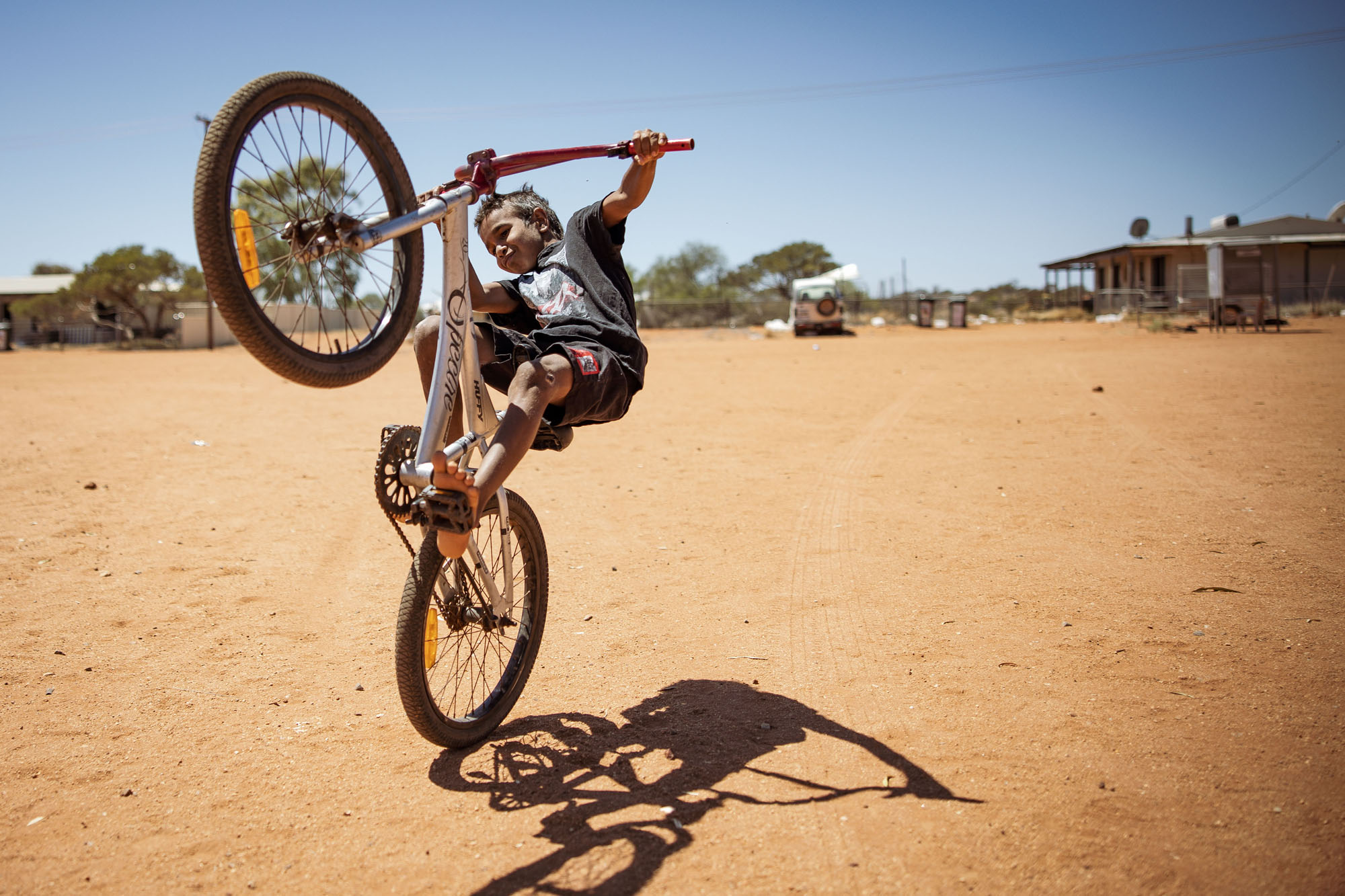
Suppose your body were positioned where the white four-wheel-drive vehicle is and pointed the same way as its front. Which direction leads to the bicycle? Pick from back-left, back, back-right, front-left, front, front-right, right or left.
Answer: back

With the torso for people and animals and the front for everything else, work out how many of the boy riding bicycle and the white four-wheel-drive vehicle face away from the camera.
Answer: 1

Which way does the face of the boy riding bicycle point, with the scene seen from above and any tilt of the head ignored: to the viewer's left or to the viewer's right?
to the viewer's left

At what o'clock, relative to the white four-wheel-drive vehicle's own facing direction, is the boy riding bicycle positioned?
The boy riding bicycle is roughly at 6 o'clock from the white four-wheel-drive vehicle.

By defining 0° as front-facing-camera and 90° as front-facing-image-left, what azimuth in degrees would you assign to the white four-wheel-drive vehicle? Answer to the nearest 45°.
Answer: approximately 180°

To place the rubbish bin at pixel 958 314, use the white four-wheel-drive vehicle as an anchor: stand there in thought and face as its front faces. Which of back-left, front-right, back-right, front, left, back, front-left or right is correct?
front-right

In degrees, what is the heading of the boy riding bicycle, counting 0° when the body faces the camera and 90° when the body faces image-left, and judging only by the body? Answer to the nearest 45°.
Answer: approximately 45°

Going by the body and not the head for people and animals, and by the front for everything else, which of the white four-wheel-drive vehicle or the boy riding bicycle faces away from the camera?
the white four-wheel-drive vehicle

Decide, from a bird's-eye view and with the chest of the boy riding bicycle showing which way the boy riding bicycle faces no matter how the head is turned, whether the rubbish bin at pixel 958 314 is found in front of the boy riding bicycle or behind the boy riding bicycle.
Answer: behind
